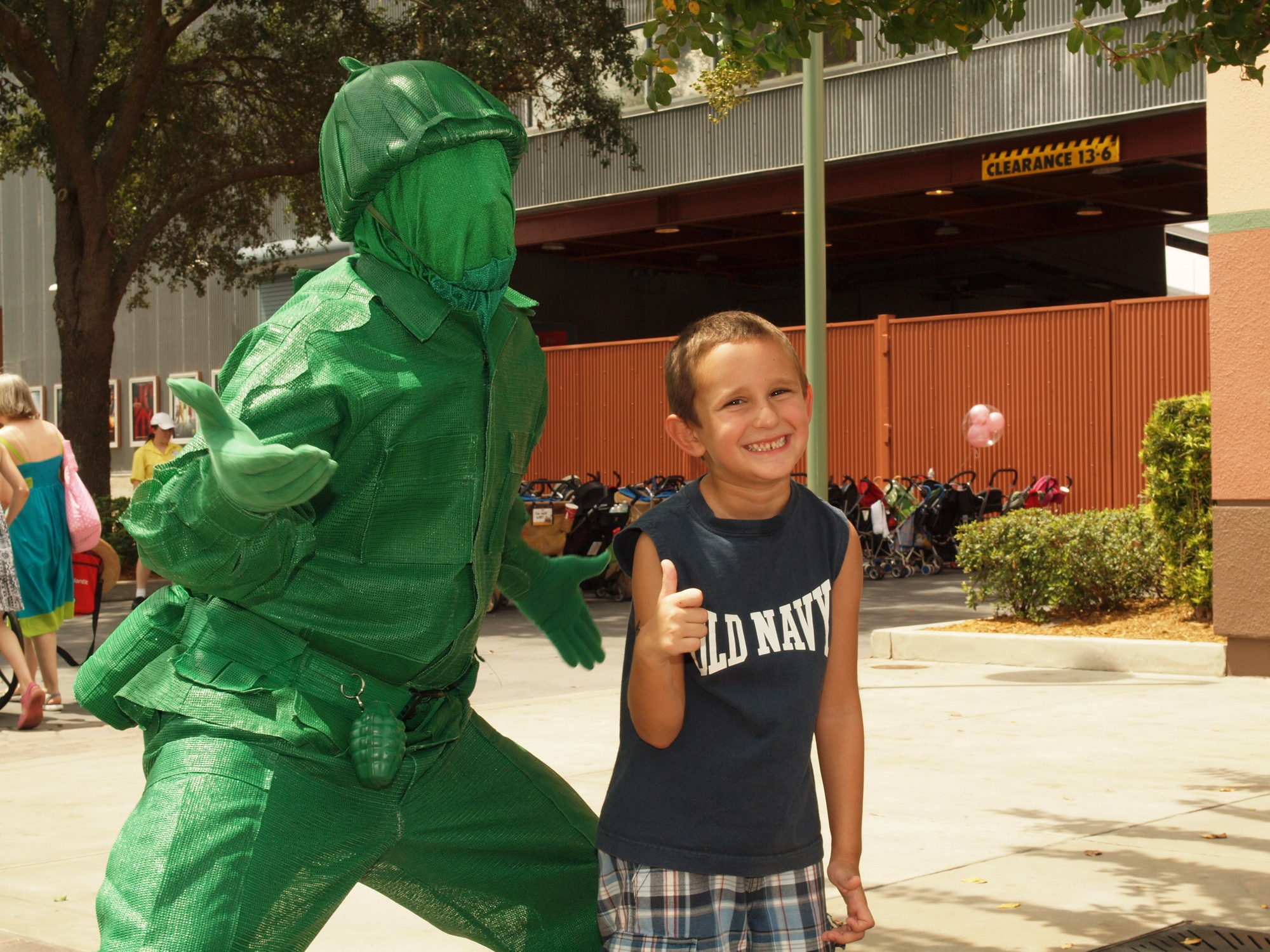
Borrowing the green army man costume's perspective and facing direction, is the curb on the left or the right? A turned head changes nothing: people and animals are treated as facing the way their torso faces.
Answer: on its left

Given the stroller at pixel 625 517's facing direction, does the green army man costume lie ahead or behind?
ahead

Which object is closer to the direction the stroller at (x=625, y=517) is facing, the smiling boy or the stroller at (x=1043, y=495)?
the smiling boy

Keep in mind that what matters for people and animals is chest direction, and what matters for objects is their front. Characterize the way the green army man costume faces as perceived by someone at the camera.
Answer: facing the viewer and to the right of the viewer

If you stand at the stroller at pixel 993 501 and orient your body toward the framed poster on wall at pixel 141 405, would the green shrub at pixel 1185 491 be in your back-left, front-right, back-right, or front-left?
back-left

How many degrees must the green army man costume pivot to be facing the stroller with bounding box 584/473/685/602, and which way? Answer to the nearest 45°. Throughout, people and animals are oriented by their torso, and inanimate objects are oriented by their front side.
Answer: approximately 135° to its left

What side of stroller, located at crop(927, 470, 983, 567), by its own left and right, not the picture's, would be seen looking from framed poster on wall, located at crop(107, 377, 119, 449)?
right

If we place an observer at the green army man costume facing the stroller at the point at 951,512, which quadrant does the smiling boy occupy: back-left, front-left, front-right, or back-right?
front-right

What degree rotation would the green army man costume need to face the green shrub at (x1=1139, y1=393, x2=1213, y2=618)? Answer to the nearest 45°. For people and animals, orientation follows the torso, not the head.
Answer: approximately 90° to its left
